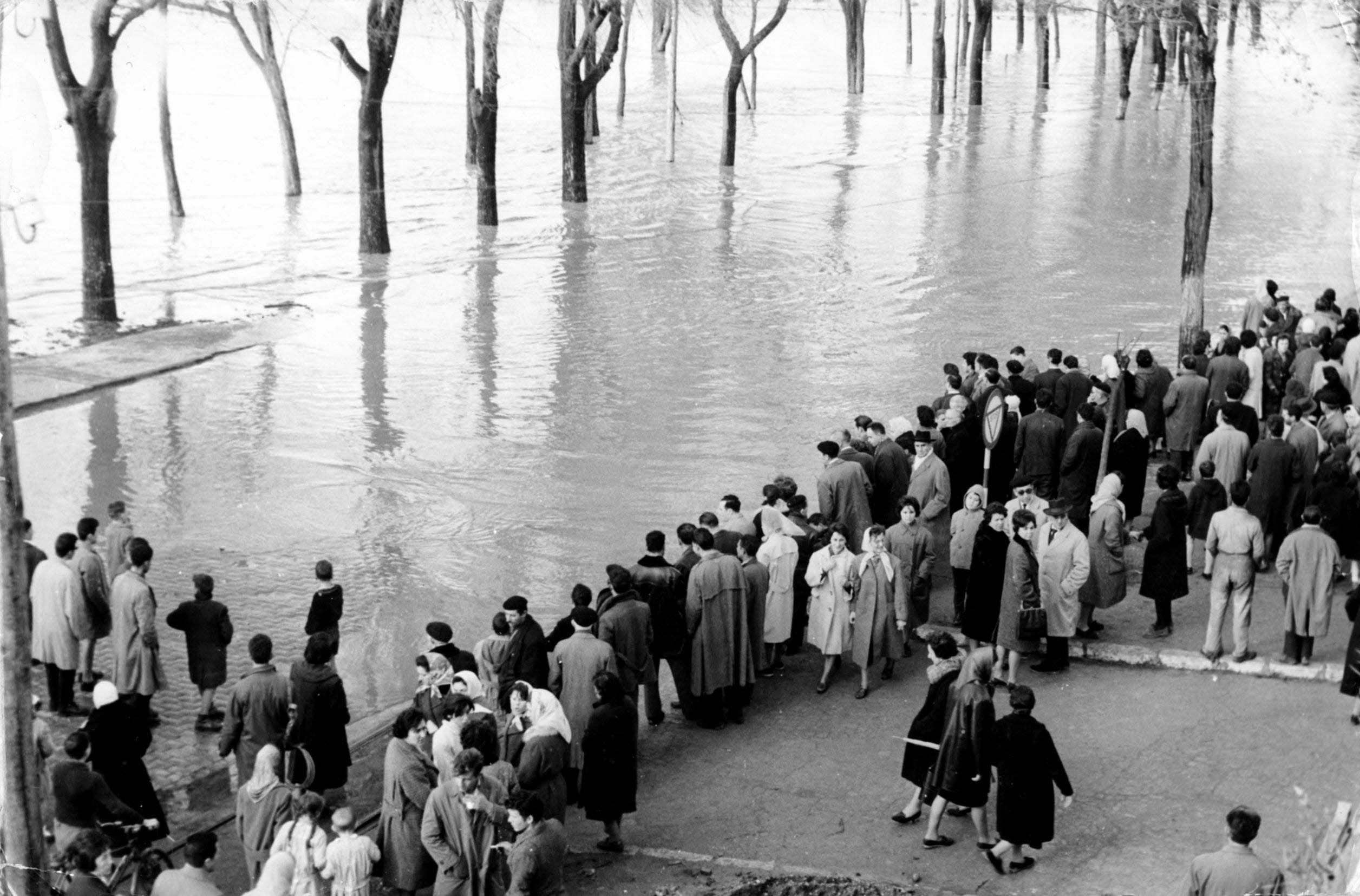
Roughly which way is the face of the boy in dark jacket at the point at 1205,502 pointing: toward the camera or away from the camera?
away from the camera

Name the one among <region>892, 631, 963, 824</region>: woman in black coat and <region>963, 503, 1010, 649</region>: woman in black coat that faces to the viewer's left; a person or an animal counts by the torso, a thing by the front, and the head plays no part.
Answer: <region>892, 631, 963, 824</region>: woman in black coat

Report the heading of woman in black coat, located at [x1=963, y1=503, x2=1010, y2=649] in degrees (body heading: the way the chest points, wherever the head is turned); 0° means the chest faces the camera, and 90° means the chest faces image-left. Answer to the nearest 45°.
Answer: approximately 315°

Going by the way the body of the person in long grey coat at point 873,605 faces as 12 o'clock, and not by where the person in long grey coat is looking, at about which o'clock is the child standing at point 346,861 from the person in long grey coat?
The child standing is roughly at 1 o'clock from the person in long grey coat.

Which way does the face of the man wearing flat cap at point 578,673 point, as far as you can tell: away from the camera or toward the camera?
away from the camera

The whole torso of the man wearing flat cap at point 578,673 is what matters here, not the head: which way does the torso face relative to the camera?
away from the camera

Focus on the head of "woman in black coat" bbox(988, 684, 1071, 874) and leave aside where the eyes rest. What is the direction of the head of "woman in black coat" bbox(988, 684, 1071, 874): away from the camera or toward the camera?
away from the camera

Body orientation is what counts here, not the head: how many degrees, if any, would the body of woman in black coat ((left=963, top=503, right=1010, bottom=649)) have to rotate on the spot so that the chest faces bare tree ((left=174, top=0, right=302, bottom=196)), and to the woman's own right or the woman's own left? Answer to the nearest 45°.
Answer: approximately 180°
